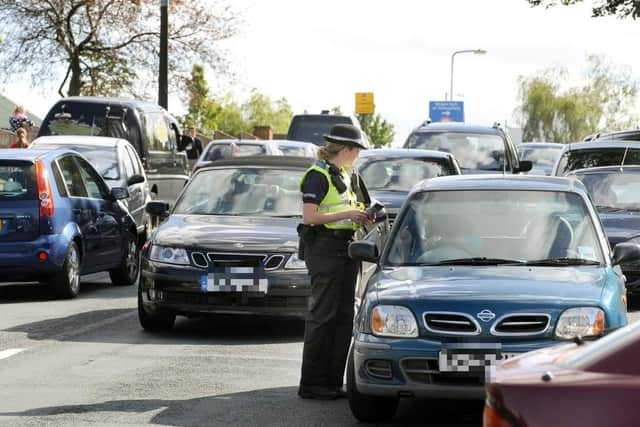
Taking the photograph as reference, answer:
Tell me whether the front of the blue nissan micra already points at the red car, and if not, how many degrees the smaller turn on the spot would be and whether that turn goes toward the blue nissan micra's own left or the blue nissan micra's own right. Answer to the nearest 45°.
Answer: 0° — it already faces it

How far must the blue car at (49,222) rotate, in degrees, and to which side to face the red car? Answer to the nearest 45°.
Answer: approximately 135° to its right

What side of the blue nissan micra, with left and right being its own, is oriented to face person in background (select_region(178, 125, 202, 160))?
back

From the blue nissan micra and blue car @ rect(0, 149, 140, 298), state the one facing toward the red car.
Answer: the blue nissan micra

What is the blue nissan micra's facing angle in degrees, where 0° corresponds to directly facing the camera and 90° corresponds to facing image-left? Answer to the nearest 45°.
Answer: approximately 0°
